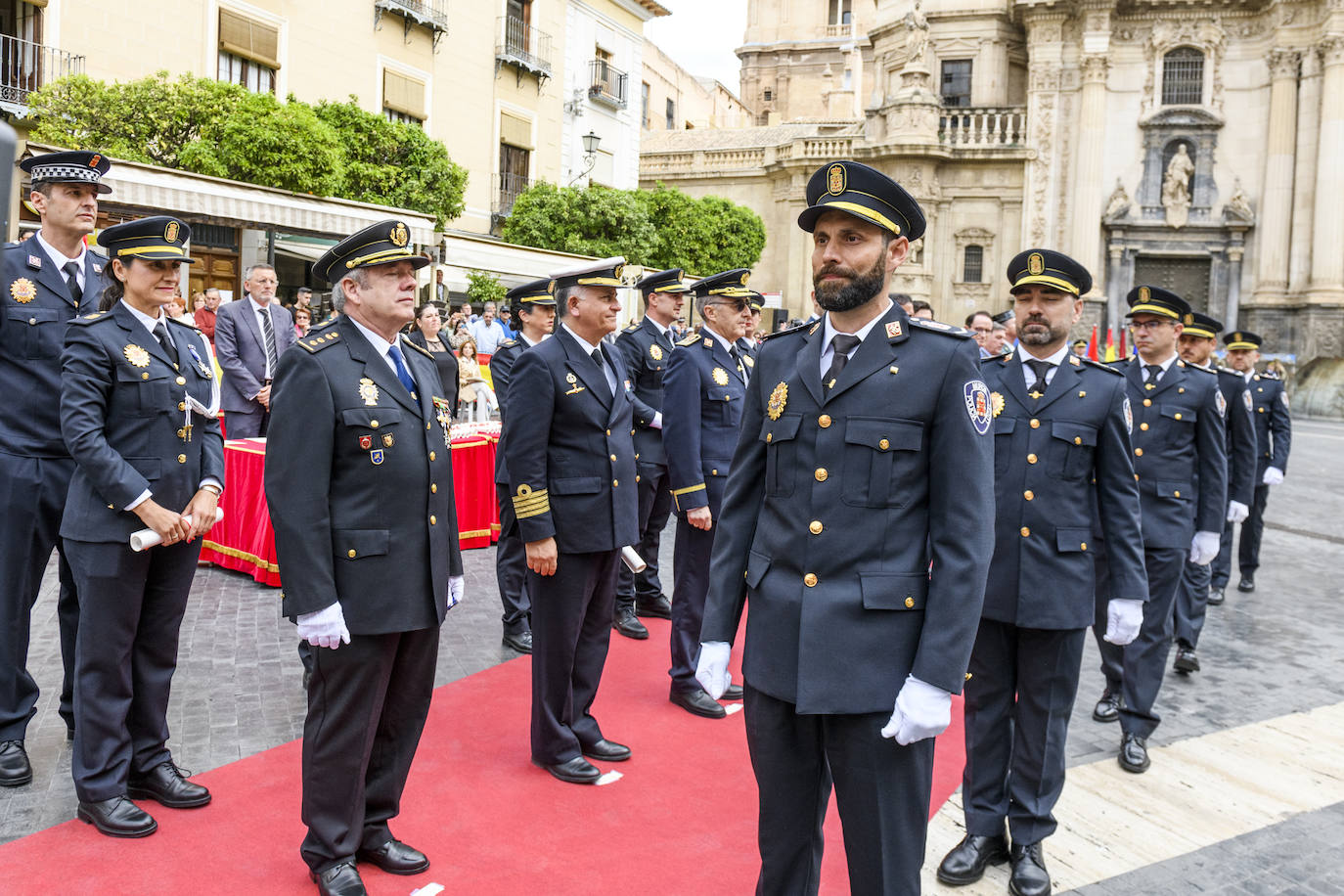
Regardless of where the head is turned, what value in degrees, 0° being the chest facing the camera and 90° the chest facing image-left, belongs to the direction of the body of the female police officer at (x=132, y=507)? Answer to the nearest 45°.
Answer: approximately 315°

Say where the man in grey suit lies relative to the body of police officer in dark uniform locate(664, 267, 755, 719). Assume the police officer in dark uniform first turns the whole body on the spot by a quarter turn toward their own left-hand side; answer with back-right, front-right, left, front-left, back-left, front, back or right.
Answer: left

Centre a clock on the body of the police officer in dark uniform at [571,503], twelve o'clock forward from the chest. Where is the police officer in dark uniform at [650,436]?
the police officer in dark uniform at [650,436] is roughly at 8 o'clock from the police officer in dark uniform at [571,503].

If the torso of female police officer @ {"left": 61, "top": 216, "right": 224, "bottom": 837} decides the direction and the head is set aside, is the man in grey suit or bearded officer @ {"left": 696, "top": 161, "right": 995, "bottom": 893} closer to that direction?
the bearded officer

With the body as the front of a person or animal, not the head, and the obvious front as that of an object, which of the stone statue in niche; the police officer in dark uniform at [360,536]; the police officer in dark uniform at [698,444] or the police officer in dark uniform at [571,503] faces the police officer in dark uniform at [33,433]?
the stone statue in niche

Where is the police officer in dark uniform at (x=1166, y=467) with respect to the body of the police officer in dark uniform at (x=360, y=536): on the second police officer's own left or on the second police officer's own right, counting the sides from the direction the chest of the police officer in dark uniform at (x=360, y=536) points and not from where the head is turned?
on the second police officer's own left

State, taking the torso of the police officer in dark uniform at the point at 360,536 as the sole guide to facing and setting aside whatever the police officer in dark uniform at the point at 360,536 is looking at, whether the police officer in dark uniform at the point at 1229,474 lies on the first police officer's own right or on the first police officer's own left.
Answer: on the first police officer's own left

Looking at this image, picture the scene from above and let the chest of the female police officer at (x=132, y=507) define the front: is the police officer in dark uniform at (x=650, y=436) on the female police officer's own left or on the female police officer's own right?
on the female police officer's own left

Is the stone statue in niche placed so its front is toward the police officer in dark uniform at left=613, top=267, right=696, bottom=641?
yes

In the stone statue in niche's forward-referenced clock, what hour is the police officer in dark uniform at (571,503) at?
The police officer in dark uniform is roughly at 12 o'clock from the stone statue in niche.
